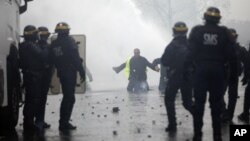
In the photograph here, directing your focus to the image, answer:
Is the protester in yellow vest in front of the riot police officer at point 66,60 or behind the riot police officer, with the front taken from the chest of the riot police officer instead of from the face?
in front

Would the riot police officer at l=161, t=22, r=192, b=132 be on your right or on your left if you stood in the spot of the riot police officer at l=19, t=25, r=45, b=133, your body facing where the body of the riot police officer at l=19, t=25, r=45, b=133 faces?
on your right

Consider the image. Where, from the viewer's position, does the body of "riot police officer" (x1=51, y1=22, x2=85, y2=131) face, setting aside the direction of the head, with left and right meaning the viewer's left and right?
facing away from the viewer and to the right of the viewer

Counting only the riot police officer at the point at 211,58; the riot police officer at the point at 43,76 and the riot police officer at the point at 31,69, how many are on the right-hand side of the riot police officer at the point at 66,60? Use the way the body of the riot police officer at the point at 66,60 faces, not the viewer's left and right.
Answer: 1

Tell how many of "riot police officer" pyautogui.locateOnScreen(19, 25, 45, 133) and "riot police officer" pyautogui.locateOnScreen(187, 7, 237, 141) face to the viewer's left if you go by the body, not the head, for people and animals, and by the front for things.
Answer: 0

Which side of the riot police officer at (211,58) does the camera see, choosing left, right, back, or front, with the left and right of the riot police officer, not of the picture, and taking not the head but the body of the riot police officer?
back

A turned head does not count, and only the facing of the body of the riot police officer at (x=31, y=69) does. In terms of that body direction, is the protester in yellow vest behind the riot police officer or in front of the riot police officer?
in front

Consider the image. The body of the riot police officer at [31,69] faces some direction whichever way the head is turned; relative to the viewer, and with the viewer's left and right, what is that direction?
facing away from the viewer and to the right of the viewer
